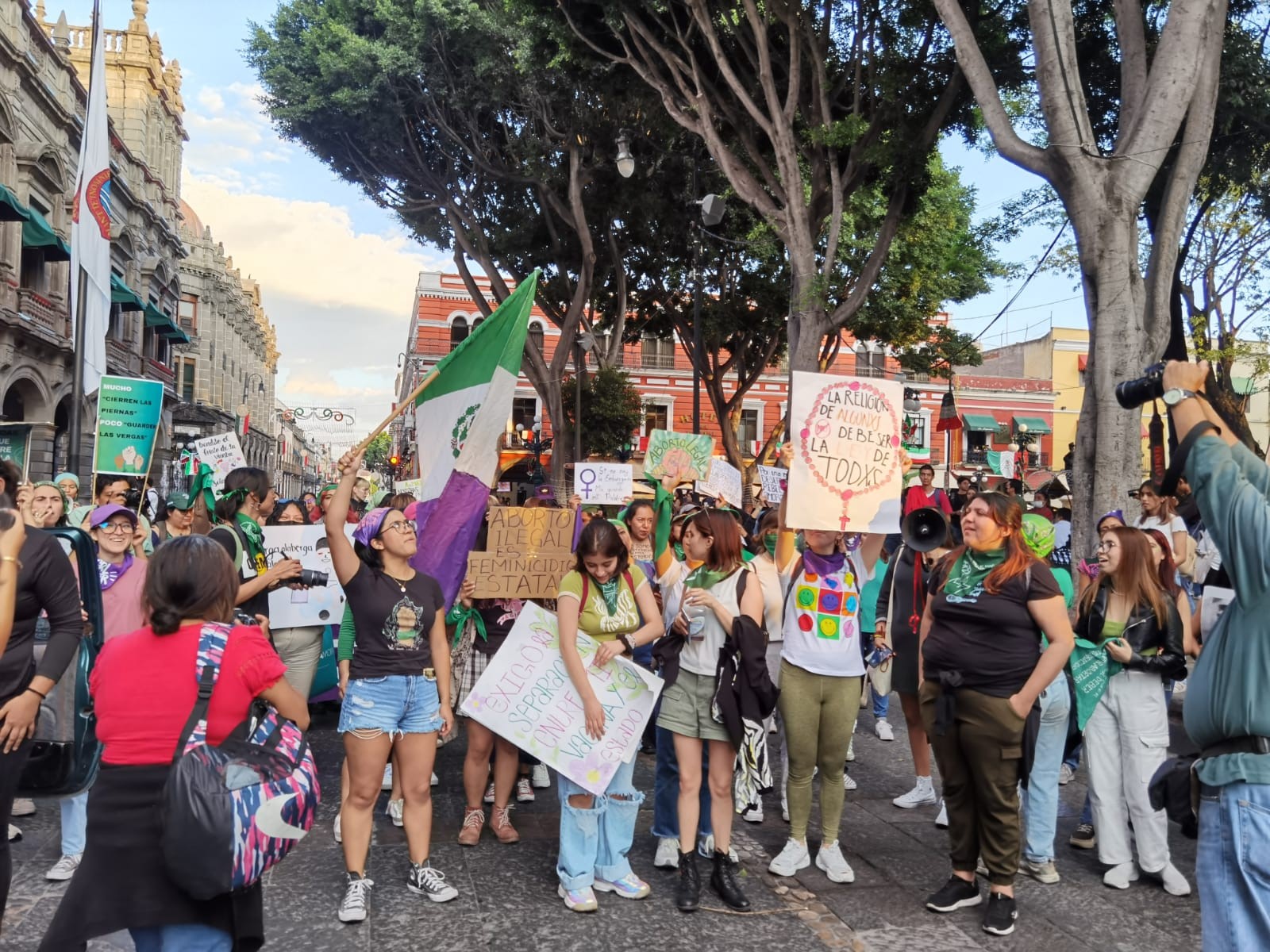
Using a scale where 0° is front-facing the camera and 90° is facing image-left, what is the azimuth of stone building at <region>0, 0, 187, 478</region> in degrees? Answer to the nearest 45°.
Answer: approximately 270°

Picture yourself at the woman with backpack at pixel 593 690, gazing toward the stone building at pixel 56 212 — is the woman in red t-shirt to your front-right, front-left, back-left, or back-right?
back-left

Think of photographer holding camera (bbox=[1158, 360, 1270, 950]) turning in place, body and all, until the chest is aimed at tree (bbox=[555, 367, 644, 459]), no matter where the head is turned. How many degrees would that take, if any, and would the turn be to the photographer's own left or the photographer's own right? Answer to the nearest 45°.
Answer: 0° — they already face it

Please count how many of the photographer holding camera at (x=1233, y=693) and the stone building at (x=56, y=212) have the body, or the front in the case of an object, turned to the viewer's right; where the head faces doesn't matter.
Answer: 1

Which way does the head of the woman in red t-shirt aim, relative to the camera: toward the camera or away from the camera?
away from the camera

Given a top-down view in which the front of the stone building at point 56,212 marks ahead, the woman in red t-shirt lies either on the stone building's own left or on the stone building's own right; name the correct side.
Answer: on the stone building's own right

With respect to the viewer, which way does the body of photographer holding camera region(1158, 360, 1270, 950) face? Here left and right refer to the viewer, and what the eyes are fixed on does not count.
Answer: facing away from the viewer and to the left of the viewer

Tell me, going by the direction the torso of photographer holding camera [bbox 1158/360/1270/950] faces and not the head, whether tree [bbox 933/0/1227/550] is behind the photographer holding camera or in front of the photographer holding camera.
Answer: in front
